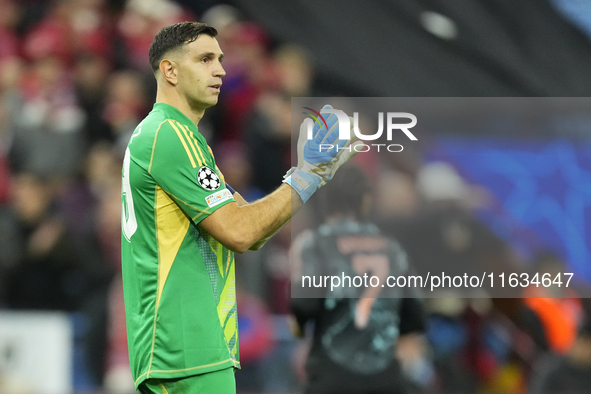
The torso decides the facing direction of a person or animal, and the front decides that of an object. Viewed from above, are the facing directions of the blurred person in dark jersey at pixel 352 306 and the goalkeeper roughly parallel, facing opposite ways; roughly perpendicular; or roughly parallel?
roughly perpendicular

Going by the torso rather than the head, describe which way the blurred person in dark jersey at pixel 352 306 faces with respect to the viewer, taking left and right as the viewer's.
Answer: facing away from the viewer

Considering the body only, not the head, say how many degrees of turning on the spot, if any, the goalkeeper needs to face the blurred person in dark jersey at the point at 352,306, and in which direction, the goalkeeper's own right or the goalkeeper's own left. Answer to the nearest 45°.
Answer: approximately 45° to the goalkeeper's own left

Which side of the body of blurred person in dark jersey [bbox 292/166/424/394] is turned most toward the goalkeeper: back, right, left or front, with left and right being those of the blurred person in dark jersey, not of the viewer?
back

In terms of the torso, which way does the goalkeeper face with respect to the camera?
to the viewer's right

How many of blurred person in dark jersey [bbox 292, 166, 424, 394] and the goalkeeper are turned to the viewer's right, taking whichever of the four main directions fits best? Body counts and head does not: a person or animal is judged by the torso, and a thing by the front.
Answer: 1
